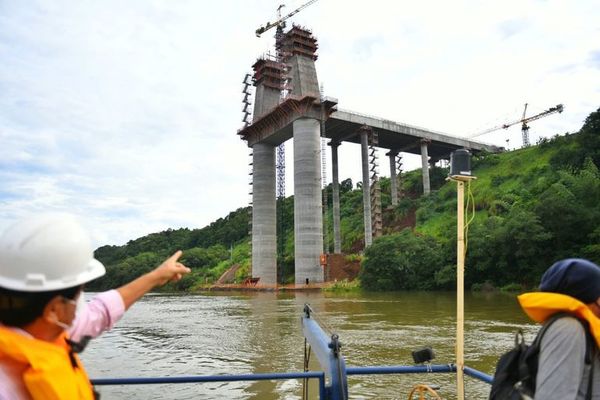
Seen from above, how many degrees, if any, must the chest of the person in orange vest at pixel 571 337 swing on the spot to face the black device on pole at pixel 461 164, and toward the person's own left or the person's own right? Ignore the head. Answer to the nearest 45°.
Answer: approximately 90° to the person's own left

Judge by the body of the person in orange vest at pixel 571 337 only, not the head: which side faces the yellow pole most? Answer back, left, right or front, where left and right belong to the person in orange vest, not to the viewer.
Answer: left

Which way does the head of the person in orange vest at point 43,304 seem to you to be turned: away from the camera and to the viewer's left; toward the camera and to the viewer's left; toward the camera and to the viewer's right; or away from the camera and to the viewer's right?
away from the camera and to the viewer's right

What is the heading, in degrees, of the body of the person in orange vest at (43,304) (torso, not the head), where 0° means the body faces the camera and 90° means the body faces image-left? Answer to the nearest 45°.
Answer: approximately 225°

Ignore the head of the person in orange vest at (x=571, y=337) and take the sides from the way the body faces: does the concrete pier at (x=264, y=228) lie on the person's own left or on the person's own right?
on the person's own left

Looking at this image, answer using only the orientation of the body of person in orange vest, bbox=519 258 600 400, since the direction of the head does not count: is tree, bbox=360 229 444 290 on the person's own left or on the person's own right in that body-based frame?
on the person's own left
